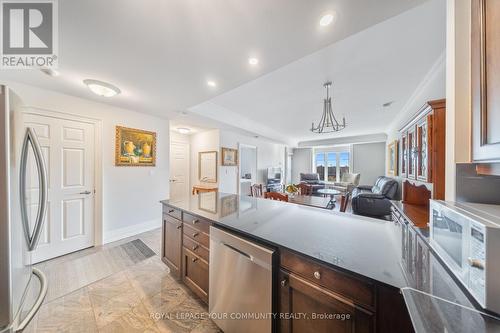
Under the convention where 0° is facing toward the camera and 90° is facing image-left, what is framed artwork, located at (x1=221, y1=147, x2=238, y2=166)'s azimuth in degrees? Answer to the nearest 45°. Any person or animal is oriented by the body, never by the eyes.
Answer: approximately 315°

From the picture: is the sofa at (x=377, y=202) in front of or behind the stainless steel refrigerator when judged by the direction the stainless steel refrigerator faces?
in front

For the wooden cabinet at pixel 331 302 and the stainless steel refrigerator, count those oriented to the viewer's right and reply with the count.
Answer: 1

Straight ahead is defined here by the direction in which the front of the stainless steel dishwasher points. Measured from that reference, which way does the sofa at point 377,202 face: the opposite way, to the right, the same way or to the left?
to the right

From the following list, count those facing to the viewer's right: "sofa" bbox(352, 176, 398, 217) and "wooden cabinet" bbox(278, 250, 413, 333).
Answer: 0

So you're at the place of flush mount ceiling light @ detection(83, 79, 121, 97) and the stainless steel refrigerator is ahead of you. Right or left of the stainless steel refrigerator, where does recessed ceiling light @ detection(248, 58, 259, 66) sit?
left

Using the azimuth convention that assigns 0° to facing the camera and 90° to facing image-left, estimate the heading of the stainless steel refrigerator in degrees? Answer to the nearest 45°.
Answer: approximately 270°

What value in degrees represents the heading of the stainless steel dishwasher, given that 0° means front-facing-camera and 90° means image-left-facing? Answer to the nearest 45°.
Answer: approximately 45°

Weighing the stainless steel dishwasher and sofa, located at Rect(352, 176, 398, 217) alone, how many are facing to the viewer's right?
0

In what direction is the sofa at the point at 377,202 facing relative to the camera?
to the viewer's left

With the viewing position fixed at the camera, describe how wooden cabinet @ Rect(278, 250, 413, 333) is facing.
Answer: facing the viewer and to the left of the viewer
